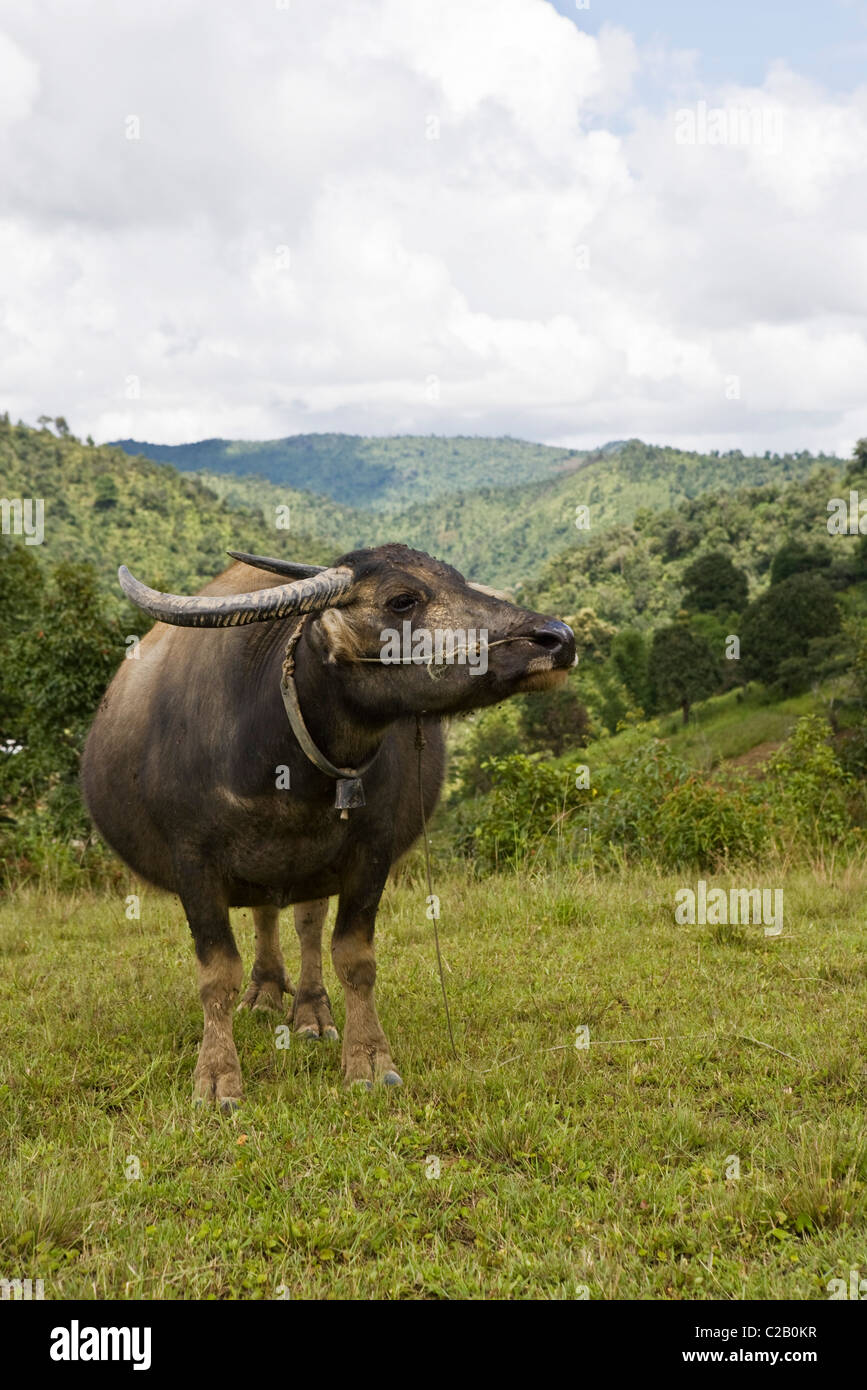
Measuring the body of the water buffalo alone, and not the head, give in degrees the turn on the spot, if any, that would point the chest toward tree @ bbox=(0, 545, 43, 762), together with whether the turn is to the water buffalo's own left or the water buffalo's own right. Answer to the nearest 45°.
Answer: approximately 180°

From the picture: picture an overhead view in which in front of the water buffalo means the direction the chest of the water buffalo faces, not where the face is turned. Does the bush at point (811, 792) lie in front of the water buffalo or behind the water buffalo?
behind

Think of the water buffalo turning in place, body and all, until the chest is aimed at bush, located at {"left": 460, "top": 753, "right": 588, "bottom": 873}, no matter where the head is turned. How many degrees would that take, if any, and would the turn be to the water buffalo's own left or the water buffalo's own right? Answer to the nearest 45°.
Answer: approximately 180°

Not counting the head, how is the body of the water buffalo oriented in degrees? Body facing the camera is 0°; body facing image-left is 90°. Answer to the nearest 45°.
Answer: approximately 0°

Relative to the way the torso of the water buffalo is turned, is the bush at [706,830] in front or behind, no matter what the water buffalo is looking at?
behind
